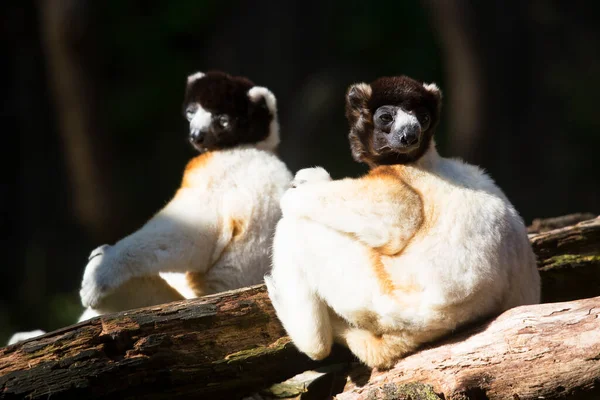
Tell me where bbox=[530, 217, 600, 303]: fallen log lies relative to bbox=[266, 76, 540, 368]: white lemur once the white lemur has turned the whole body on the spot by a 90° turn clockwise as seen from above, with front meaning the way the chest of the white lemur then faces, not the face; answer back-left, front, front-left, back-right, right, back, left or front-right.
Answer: front-right
